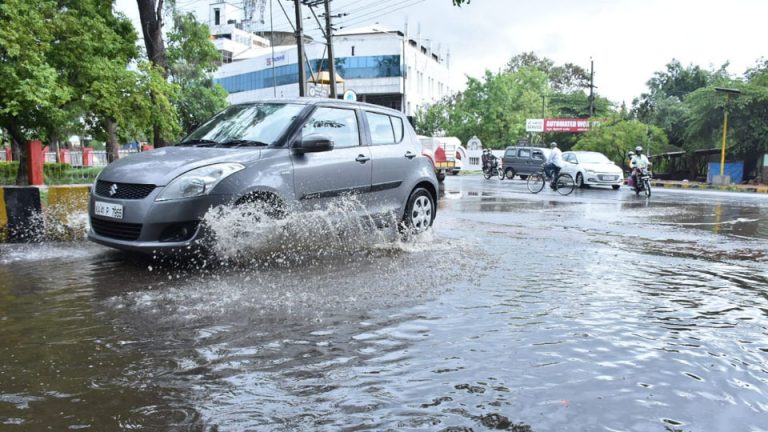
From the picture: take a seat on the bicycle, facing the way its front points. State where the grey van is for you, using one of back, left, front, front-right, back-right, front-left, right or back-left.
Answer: right

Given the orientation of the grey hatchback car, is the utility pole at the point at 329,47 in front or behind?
behind

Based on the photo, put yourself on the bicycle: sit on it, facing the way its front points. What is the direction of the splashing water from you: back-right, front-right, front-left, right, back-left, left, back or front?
left

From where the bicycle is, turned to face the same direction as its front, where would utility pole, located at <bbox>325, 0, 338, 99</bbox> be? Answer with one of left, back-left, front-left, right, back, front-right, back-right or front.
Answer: front

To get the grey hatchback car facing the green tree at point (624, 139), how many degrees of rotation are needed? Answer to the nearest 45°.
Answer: approximately 180°

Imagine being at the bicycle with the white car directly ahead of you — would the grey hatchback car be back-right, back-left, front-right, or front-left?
back-right

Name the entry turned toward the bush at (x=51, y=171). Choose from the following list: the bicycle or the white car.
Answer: the bicycle

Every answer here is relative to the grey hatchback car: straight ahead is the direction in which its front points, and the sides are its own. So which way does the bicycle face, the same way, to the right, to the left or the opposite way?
to the right

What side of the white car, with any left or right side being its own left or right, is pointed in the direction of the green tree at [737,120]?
left

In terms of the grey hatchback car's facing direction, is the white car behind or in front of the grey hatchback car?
behind

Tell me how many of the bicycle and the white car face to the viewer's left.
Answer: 1

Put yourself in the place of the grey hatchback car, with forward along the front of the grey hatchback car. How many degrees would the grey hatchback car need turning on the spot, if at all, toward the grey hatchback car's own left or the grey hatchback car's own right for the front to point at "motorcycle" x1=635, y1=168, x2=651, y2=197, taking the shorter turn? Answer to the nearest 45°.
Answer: approximately 180°

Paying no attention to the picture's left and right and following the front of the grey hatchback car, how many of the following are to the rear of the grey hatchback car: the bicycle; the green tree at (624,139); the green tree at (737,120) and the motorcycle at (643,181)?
4

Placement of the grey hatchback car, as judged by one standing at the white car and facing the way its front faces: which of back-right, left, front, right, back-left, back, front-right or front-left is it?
front-right

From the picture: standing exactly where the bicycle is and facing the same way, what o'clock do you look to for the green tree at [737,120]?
The green tree is roughly at 4 o'clock from the bicycle.
